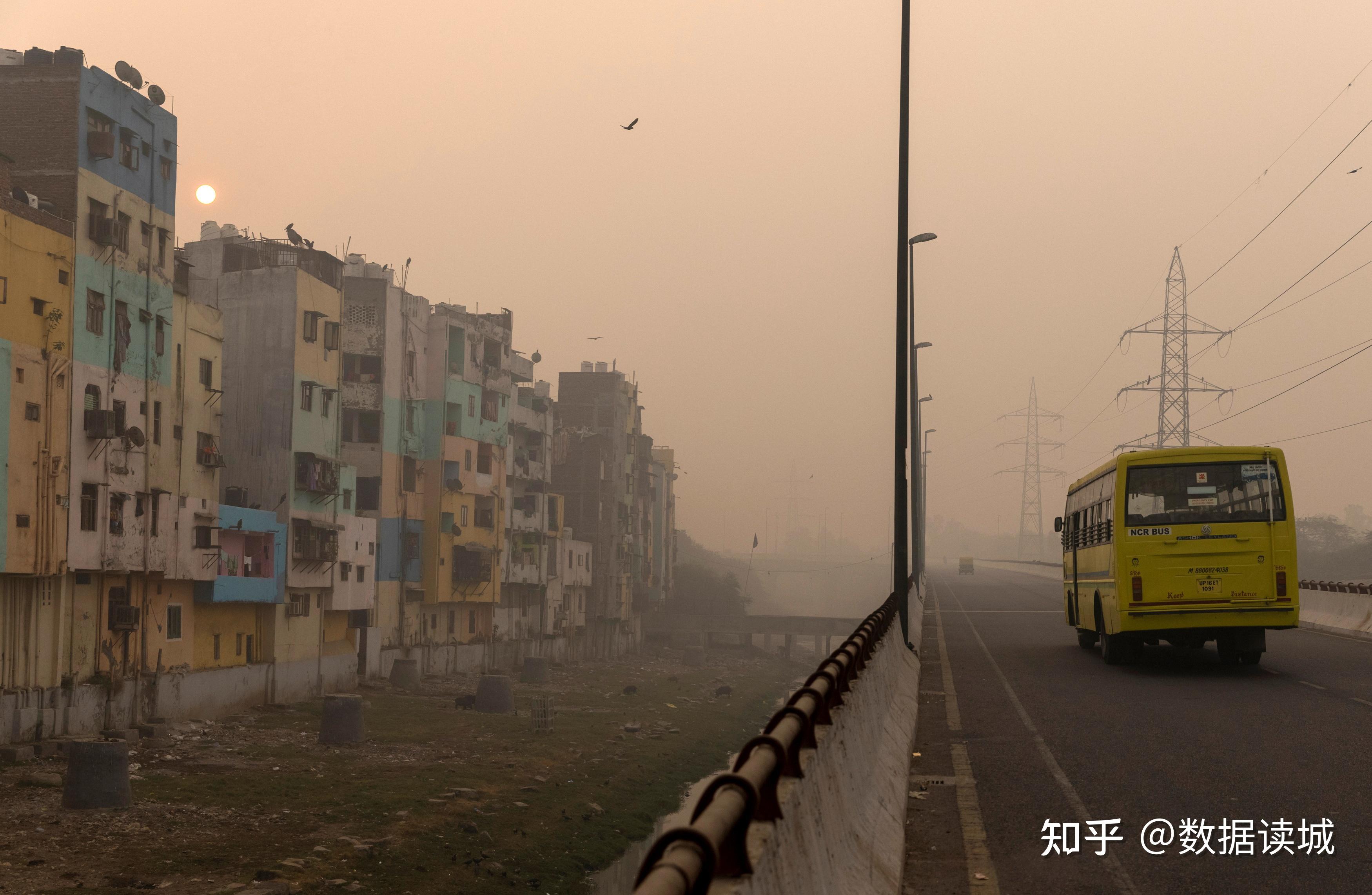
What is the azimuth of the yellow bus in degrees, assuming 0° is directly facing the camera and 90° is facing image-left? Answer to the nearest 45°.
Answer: approximately 180°

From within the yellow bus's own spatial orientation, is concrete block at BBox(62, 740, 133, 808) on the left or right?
on its left

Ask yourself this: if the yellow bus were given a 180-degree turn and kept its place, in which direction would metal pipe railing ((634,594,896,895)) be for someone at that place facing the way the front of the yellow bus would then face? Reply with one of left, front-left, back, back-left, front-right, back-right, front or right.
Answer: front

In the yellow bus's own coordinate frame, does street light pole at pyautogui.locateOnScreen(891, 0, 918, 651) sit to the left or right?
on its left

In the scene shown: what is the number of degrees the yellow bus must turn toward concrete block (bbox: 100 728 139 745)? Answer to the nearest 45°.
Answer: approximately 45° to its left

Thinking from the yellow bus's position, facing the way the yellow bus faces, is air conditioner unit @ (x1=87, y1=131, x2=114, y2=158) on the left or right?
on its left
